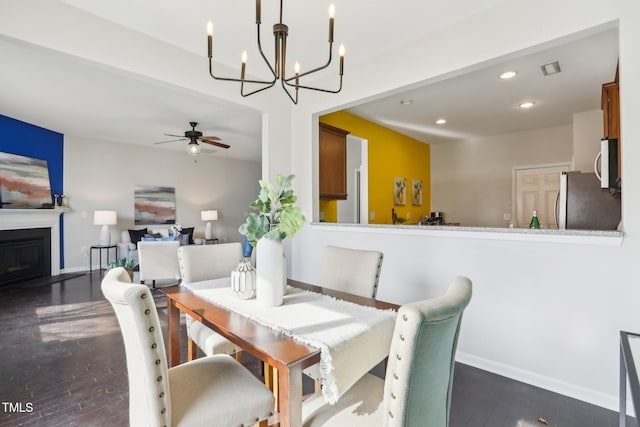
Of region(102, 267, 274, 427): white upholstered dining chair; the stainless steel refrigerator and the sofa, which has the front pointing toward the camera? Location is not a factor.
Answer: the sofa

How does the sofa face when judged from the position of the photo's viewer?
facing the viewer

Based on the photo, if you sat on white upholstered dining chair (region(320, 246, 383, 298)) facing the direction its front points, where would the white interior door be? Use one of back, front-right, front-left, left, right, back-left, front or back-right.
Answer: back

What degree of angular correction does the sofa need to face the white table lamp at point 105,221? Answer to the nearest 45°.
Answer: approximately 90° to its right

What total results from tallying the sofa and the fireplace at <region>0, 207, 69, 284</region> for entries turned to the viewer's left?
0

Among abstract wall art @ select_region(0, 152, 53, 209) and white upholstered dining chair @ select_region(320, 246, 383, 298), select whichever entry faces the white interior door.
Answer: the abstract wall art

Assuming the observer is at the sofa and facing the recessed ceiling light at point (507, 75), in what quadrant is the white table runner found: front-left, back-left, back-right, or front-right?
front-right

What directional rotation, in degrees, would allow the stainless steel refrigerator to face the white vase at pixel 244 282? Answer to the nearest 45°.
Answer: approximately 45° to its left

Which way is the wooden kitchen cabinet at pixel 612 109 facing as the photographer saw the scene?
facing to the left of the viewer

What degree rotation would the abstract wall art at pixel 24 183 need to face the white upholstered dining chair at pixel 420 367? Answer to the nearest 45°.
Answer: approximately 45° to its right

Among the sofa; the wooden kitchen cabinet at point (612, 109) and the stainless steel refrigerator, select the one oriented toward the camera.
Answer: the sofa

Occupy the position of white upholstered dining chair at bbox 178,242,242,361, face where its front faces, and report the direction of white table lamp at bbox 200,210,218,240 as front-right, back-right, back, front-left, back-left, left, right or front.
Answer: back-left

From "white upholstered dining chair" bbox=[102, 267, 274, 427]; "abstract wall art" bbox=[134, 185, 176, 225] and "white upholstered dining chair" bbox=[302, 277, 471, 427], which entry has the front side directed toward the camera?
the abstract wall art

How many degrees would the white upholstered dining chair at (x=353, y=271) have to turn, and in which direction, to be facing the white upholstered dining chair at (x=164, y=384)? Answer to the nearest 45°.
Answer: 0° — it already faces it

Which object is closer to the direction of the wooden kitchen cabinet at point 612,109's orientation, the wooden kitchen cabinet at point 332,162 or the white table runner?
the wooden kitchen cabinet

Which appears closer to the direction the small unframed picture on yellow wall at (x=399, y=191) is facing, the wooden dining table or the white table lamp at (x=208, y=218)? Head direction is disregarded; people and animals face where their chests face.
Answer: the wooden dining table

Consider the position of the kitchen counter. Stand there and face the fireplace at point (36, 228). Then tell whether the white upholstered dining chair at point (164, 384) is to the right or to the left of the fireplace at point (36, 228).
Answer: left

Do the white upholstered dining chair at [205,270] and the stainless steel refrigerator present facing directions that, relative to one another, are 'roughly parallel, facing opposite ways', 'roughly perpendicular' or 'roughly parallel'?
roughly parallel, facing opposite ways

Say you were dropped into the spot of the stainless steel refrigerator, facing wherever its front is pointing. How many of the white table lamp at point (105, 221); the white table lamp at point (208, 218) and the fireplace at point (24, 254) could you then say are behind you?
0

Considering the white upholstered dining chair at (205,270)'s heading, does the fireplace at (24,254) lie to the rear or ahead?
to the rear

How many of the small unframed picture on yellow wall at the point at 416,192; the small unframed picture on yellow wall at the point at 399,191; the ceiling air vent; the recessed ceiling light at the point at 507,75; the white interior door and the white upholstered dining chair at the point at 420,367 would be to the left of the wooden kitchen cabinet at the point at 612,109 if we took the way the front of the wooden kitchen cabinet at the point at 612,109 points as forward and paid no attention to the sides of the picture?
1

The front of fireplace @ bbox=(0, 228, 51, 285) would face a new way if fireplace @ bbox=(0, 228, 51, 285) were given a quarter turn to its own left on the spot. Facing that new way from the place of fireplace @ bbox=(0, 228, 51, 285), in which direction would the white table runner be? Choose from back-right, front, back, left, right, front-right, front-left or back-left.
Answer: back-right

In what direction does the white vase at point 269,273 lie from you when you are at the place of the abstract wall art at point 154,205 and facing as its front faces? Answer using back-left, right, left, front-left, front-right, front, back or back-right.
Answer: front
